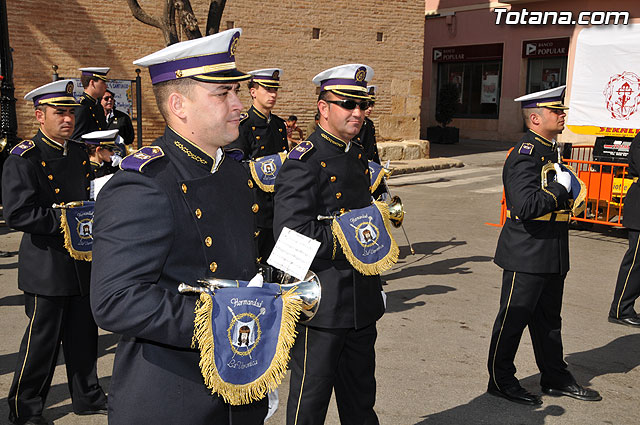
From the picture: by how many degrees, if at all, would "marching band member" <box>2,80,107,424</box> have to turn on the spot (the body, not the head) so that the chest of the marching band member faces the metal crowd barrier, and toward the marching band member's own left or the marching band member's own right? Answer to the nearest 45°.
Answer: approximately 90° to the marching band member's own left

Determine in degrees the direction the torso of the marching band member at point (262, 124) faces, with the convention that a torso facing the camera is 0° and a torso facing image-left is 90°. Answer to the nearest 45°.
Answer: approximately 315°

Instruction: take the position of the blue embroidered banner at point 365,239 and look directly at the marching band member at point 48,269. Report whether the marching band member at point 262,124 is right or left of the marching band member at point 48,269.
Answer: right

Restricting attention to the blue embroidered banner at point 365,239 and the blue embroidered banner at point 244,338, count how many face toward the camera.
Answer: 2

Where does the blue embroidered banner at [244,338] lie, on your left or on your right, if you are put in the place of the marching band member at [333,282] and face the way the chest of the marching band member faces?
on your right

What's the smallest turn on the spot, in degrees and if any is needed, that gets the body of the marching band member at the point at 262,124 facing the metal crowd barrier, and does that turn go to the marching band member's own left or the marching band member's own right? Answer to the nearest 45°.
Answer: approximately 90° to the marching band member's own left

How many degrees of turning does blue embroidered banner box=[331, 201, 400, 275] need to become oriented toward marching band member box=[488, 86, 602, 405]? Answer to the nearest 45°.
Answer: approximately 135° to its left

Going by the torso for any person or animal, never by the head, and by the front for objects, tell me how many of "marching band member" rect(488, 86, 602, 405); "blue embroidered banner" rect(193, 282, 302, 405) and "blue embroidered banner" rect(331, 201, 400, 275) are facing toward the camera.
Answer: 2

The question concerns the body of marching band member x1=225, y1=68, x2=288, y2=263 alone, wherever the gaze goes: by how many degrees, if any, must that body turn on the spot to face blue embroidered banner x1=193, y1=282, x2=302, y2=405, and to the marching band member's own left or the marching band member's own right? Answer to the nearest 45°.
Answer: approximately 45° to the marching band member's own right
